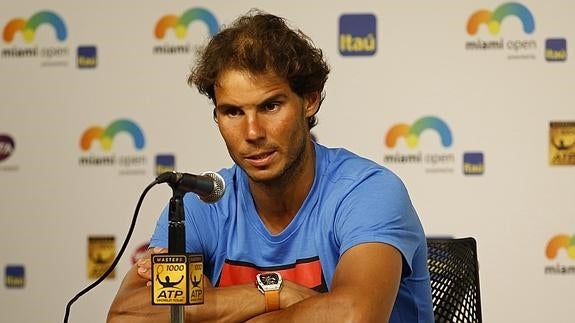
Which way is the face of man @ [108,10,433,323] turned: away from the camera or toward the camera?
toward the camera

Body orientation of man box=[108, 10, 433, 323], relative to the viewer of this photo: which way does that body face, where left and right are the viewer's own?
facing the viewer and to the left of the viewer

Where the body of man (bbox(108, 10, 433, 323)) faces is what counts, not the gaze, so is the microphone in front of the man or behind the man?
in front

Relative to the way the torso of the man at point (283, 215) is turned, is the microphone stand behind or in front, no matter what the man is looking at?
in front
